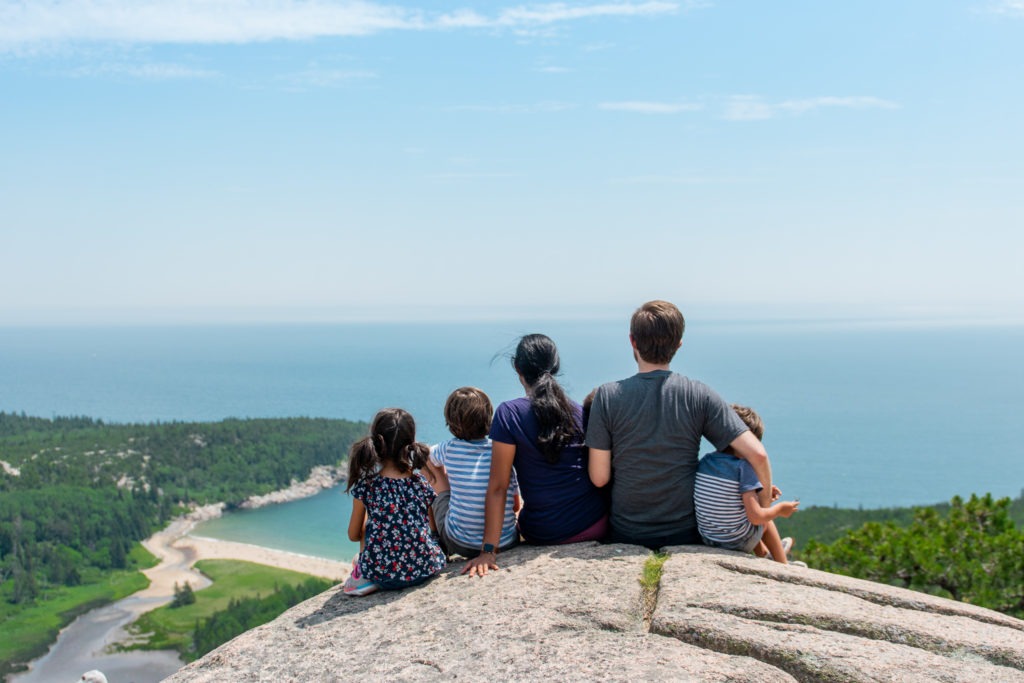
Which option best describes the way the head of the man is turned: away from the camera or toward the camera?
away from the camera

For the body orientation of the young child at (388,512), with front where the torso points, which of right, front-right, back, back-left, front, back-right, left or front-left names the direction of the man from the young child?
right

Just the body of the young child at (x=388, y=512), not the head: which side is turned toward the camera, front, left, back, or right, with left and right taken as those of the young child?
back

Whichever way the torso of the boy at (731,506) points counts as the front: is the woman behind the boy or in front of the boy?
behind

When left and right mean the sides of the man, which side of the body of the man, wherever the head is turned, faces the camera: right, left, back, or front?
back

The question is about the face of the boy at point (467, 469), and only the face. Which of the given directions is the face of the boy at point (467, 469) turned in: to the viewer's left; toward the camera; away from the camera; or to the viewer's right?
away from the camera

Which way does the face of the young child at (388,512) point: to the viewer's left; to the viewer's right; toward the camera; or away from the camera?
away from the camera

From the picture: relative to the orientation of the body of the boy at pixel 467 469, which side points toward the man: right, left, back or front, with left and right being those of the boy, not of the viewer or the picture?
right

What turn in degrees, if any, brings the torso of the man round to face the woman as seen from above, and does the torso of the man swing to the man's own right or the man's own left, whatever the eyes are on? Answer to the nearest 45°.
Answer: approximately 90° to the man's own left

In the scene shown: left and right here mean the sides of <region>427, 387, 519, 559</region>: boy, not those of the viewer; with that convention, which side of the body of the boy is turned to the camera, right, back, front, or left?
back

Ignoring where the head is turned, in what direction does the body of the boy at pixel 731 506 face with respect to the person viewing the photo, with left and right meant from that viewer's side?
facing away from the viewer and to the right of the viewer
